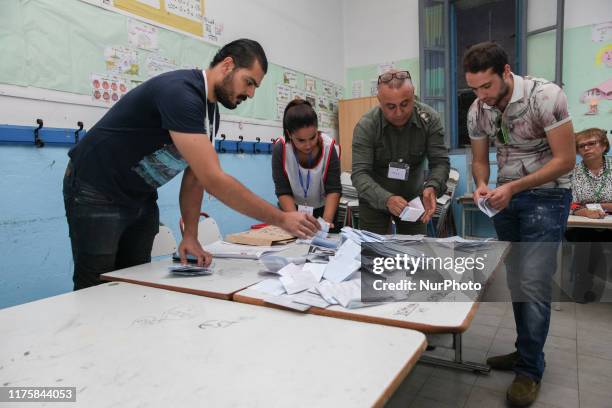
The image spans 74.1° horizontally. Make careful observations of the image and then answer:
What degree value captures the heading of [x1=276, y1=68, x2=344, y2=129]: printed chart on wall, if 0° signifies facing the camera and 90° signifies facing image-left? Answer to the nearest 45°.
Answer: approximately 315°

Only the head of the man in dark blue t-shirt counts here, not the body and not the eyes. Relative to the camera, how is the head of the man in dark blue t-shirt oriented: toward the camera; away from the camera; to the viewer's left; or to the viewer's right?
to the viewer's right

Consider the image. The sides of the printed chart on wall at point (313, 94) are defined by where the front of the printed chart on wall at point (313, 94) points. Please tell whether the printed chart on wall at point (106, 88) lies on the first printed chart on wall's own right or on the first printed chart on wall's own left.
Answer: on the first printed chart on wall's own right

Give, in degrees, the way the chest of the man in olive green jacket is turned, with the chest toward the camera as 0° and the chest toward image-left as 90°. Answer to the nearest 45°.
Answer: approximately 0°

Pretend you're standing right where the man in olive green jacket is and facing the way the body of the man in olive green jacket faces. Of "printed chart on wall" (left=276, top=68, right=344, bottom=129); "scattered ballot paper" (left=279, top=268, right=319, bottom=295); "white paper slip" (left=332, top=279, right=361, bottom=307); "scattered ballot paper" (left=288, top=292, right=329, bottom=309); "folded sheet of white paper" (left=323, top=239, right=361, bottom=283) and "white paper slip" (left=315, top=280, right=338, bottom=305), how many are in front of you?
5

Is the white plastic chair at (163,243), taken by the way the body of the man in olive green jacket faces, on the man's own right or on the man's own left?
on the man's own right

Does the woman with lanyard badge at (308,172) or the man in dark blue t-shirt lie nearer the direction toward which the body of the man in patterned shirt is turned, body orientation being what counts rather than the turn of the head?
the man in dark blue t-shirt
